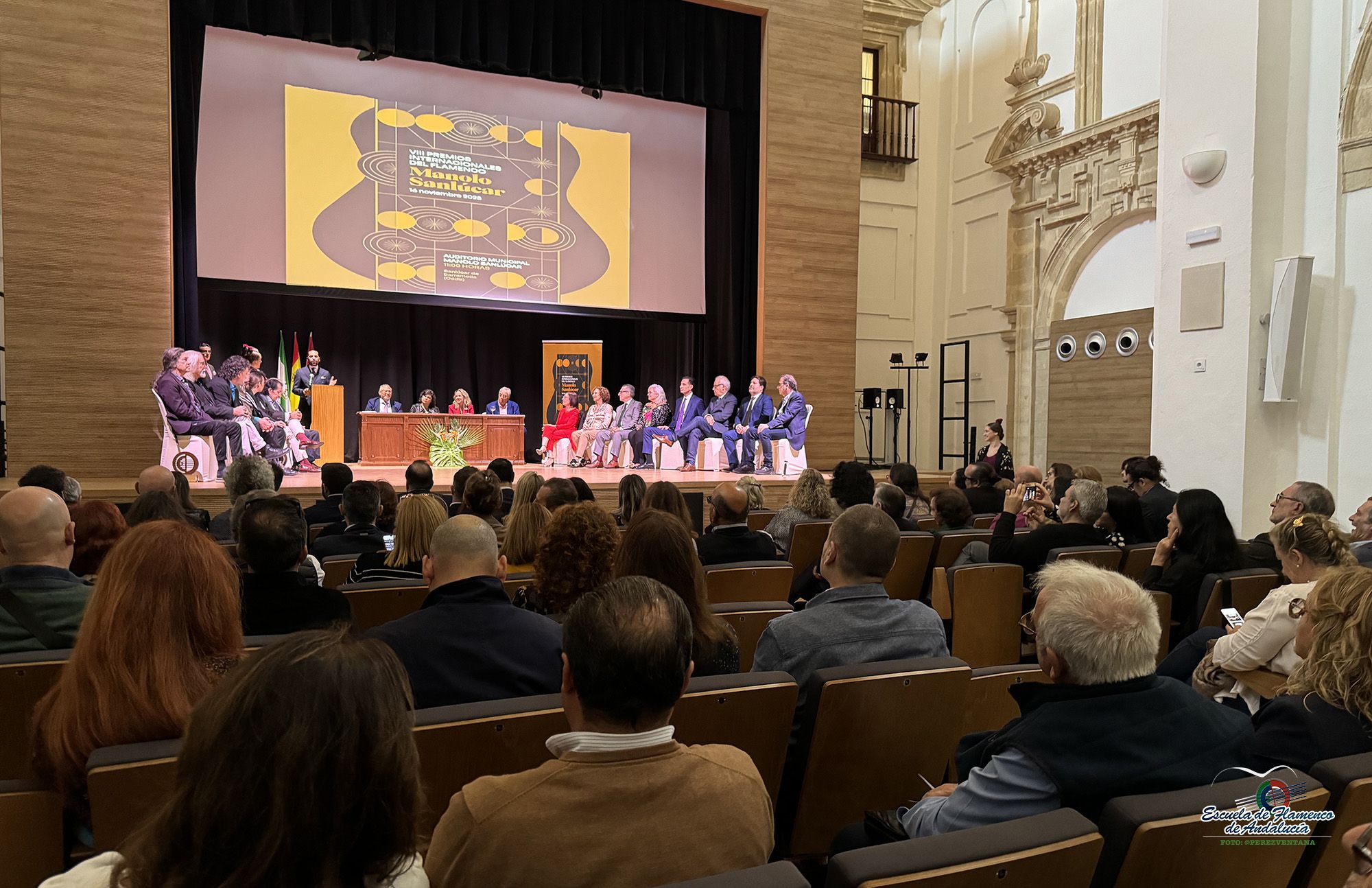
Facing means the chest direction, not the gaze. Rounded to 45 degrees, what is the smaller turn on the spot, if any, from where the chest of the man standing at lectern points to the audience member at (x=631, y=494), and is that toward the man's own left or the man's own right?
0° — they already face them

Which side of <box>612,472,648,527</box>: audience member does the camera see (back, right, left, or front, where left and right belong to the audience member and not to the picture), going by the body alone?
back

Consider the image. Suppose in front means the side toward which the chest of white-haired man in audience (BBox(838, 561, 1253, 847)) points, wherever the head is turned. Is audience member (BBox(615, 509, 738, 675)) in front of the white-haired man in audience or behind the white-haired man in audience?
in front

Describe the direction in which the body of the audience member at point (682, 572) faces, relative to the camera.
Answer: away from the camera

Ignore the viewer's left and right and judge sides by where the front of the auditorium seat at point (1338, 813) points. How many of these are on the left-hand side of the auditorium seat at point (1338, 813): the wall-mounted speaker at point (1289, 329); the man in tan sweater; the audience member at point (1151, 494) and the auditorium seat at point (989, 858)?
2

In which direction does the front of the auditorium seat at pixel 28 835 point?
away from the camera

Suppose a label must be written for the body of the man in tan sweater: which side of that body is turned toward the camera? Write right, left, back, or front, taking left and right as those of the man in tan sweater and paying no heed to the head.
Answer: back

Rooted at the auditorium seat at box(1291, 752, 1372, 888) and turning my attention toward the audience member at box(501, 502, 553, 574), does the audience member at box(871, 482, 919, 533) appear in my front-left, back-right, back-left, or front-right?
front-right

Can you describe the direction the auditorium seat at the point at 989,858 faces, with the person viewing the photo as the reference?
facing away from the viewer and to the left of the viewer

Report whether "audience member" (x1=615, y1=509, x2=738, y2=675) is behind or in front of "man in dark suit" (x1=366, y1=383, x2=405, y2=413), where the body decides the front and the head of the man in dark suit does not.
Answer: in front

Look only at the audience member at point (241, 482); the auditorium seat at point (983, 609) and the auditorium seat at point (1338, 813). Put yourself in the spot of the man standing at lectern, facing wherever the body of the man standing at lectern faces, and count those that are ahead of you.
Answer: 3

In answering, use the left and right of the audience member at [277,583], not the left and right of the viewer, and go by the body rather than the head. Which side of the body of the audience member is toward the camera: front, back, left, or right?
back

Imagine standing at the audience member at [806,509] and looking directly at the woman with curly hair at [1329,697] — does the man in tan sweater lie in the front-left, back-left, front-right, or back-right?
front-right

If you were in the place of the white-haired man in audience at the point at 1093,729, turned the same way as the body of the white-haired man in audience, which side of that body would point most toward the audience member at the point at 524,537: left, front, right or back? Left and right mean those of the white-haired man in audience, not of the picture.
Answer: front

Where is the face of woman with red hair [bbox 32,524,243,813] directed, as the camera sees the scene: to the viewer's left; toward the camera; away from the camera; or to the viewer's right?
away from the camera

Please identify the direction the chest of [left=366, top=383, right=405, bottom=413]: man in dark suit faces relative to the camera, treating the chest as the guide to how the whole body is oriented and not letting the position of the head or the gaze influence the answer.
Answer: toward the camera

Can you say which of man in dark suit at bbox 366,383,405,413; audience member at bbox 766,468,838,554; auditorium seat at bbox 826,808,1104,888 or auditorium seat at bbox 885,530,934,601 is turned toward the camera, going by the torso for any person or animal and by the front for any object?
the man in dark suit

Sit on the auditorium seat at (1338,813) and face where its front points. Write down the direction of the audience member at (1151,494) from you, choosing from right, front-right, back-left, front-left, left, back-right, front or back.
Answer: front-right

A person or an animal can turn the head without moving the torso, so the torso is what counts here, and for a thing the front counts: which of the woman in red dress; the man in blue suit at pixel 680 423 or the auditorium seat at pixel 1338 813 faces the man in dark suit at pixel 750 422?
the auditorium seat
